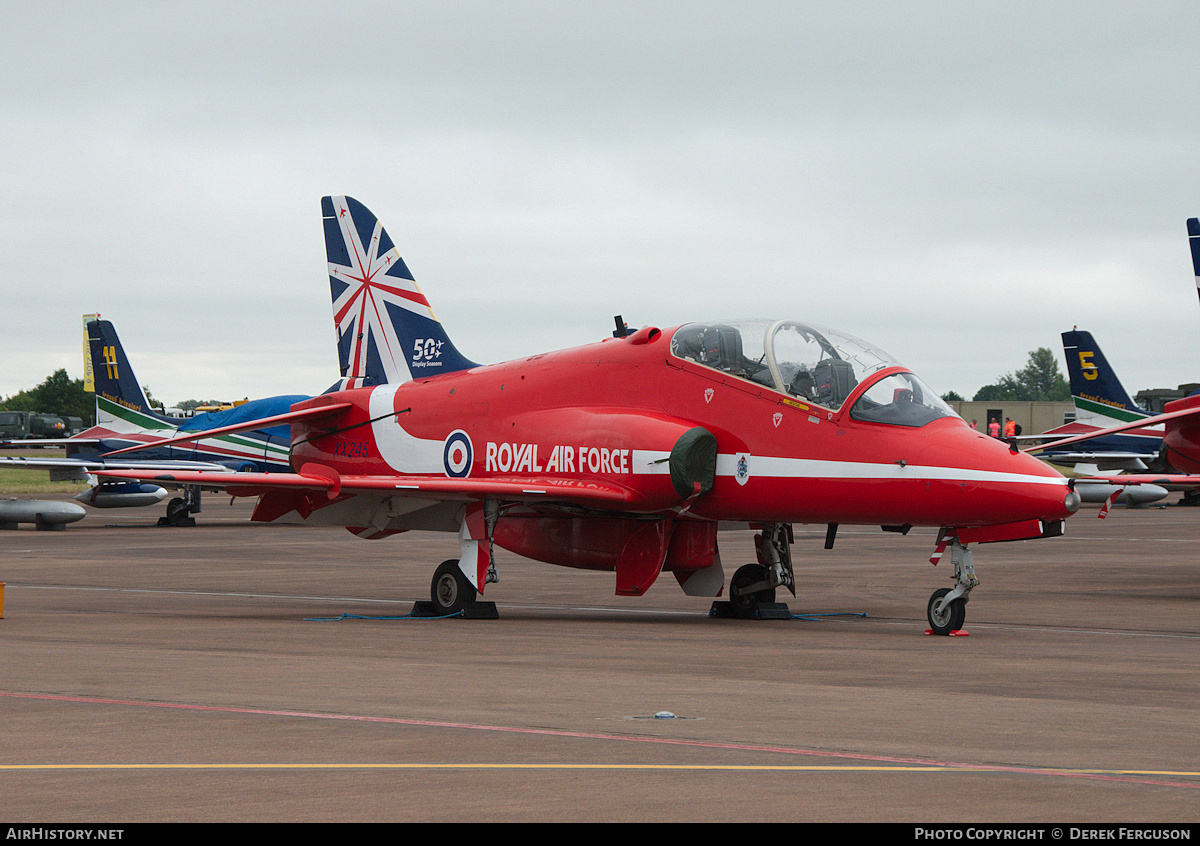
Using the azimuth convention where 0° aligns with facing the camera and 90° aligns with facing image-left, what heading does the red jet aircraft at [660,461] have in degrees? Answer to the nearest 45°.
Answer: approximately 315°
